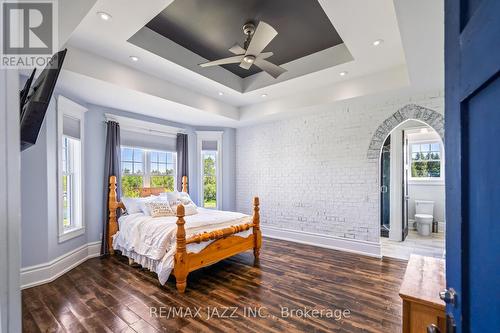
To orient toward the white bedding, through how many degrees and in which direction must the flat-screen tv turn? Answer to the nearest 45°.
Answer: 0° — it already faces it

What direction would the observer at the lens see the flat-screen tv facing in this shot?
facing away from the viewer and to the right of the viewer

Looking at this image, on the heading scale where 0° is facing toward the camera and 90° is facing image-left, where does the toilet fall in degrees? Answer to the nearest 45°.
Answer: approximately 0°

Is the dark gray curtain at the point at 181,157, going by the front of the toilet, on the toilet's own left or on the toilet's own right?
on the toilet's own right

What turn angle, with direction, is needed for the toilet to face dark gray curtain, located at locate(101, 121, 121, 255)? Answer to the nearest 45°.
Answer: approximately 45° to its right

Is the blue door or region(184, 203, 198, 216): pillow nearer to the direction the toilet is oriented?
the blue door

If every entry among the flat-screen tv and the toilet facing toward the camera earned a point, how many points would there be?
1
